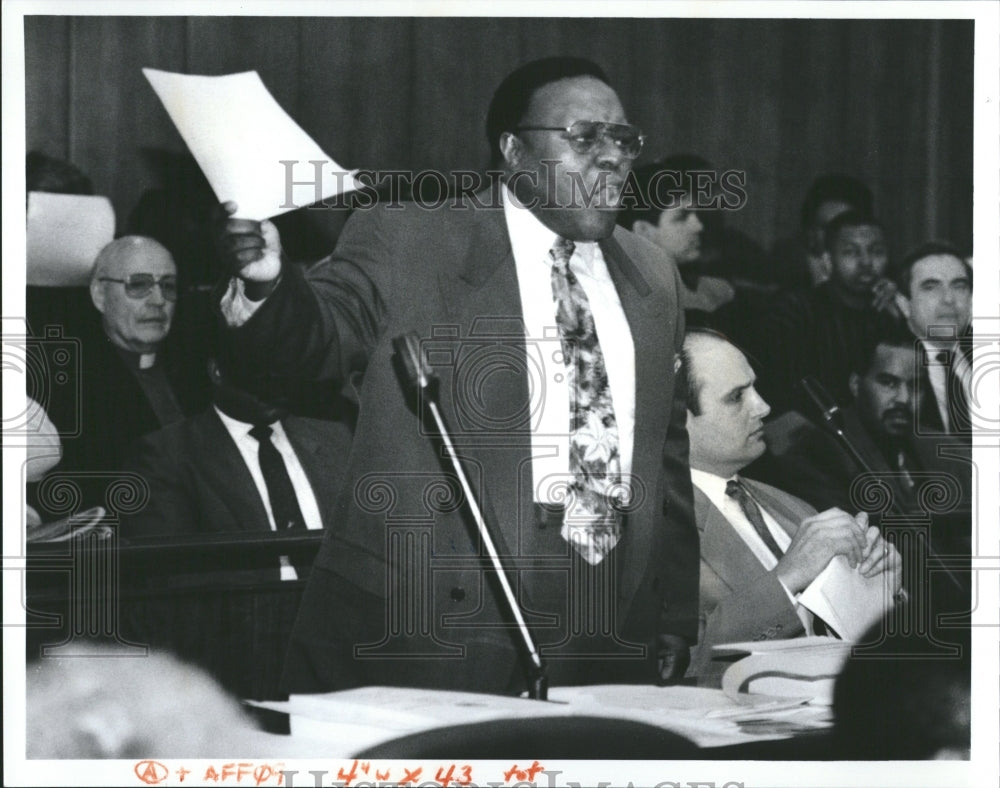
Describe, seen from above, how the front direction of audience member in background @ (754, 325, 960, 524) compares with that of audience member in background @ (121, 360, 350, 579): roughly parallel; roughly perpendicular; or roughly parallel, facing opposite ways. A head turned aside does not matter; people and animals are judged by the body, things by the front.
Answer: roughly parallel

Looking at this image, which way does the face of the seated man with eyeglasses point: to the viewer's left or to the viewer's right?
to the viewer's right

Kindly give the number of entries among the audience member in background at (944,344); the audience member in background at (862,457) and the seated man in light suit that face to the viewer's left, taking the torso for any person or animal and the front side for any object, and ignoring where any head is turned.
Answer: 0

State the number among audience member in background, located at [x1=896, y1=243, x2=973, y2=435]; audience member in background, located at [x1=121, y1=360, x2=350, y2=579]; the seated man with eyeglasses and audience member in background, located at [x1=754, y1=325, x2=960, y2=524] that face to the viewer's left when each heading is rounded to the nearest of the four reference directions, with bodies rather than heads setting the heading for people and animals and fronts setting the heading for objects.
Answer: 0

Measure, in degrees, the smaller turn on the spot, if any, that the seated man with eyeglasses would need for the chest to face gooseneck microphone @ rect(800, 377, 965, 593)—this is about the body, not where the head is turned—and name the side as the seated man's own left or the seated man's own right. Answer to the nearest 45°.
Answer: approximately 45° to the seated man's own left

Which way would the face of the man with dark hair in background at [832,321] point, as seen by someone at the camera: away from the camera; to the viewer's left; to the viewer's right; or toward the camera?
toward the camera

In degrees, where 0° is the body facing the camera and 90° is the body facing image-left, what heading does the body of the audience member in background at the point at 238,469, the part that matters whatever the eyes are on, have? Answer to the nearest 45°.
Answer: approximately 315°

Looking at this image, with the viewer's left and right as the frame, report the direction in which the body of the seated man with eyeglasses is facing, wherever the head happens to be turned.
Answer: facing the viewer and to the right of the viewer

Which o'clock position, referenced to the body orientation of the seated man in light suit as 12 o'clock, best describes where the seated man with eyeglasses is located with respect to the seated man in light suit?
The seated man with eyeglasses is roughly at 4 o'clock from the seated man in light suit.

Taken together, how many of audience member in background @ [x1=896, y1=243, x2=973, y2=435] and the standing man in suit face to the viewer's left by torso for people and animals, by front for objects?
0

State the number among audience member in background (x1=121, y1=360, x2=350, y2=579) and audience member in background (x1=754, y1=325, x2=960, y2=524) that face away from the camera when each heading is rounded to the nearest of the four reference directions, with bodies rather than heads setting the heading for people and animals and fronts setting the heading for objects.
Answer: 0

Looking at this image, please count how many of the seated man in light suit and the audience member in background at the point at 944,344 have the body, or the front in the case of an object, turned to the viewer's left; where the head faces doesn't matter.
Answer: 0

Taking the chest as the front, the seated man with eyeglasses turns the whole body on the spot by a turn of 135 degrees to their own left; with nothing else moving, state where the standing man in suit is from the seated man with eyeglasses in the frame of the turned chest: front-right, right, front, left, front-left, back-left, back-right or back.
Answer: right

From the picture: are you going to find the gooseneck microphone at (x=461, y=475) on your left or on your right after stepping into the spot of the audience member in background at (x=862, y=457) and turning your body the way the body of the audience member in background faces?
on your right

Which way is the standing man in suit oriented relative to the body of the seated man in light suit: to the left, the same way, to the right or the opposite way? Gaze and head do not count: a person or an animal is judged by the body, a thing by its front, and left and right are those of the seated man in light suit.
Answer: the same way
